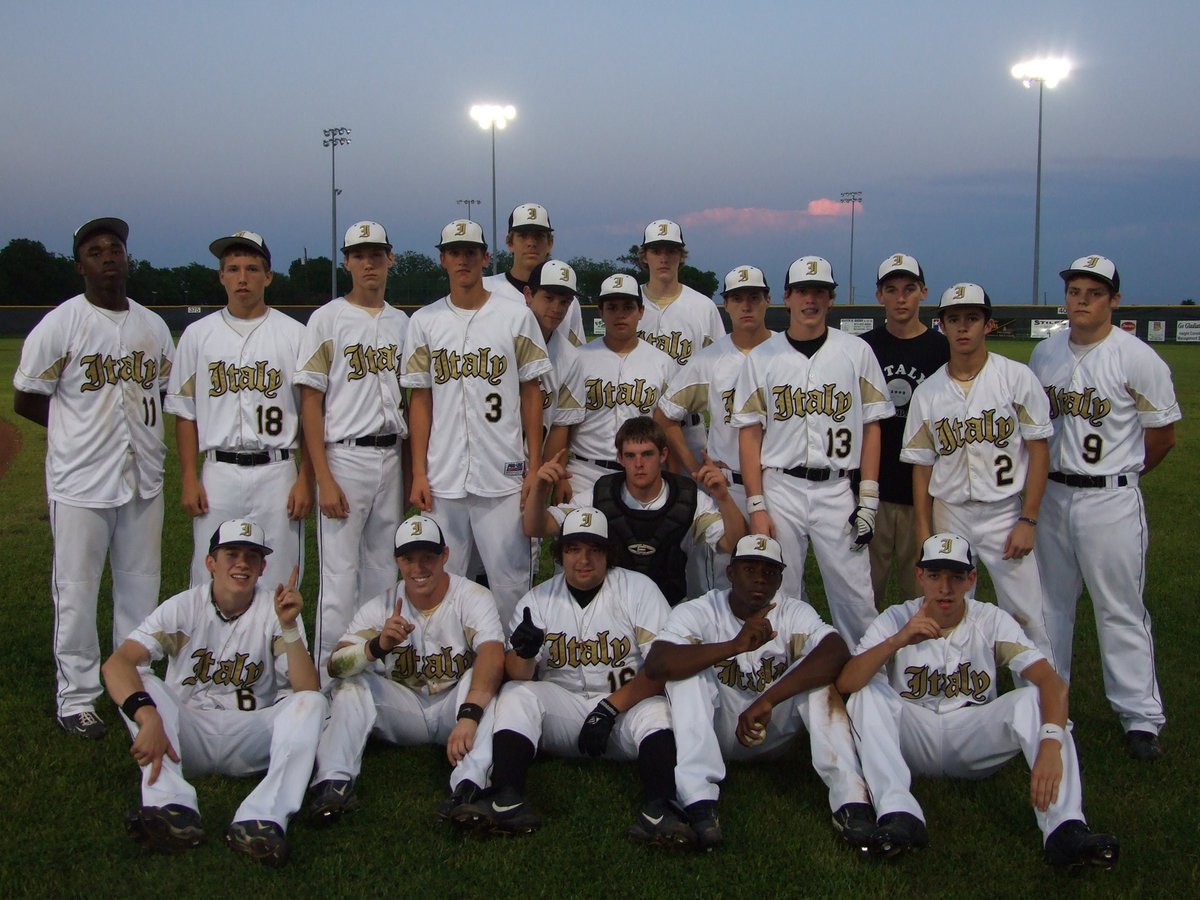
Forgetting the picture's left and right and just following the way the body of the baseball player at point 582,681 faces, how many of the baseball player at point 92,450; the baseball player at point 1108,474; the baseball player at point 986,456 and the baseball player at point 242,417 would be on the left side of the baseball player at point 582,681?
2

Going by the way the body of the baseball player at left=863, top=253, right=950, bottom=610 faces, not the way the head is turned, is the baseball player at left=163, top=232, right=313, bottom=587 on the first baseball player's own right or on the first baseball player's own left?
on the first baseball player's own right

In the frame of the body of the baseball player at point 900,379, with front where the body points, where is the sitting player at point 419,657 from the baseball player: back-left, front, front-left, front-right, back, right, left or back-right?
front-right

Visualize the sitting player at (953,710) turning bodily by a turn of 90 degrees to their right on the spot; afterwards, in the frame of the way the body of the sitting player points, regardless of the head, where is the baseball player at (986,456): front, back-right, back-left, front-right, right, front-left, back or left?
right

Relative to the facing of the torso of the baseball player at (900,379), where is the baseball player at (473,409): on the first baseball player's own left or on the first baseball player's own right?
on the first baseball player's own right

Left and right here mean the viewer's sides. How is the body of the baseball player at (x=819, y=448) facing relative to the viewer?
facing the viewer

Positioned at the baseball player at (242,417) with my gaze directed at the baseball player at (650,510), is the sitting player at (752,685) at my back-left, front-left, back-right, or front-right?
front-right

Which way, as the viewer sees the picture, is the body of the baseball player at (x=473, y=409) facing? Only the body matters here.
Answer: toward the camera

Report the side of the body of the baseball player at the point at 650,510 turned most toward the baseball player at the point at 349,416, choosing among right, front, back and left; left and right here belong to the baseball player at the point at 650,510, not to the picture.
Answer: right

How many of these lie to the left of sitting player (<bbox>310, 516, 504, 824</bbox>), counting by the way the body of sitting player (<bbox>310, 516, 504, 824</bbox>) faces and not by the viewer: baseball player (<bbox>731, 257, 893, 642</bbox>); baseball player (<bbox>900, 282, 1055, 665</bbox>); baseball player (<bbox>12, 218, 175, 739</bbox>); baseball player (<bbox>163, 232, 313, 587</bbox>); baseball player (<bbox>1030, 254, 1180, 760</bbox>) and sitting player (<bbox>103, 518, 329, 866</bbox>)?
3

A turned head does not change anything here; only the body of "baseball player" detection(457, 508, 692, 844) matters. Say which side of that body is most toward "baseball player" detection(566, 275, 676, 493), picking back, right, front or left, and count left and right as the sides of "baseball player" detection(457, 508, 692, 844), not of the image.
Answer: back

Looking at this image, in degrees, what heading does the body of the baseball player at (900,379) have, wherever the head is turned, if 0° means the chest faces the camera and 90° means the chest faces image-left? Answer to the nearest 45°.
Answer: approximately 0°

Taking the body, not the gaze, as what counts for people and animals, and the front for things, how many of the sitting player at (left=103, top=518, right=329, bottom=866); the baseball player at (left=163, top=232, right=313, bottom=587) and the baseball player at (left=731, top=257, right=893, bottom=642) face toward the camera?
3

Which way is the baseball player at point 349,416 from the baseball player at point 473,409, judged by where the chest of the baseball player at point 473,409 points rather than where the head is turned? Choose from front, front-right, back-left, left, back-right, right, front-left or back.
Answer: right

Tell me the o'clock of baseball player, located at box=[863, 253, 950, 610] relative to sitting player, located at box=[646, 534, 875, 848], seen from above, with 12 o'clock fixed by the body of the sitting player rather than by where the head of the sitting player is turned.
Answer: The baseball player is roughly at 7 o'clock from the sitting player.
